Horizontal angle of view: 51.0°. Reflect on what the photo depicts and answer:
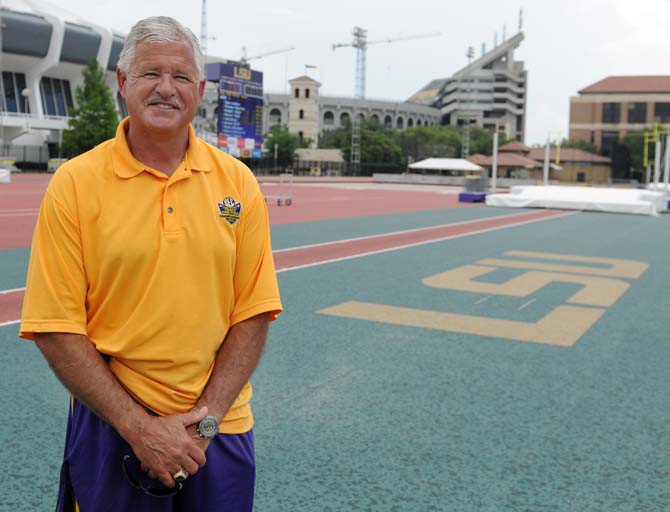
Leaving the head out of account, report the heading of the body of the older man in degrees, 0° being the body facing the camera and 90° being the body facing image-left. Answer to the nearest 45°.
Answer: approximately 0°
